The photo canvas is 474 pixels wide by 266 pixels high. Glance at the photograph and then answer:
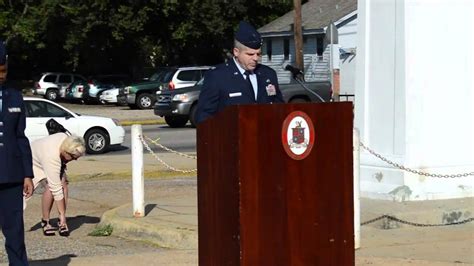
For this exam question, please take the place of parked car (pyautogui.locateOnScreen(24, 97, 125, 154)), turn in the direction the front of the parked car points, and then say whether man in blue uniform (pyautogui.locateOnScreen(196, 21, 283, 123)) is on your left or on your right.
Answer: on your right

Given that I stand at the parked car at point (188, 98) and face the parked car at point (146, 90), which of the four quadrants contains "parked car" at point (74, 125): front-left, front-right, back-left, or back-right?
back-left

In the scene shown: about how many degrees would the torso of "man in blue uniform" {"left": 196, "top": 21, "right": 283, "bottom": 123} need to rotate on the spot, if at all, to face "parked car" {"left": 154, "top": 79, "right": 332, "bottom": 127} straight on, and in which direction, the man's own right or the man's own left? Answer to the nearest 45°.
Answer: approximately 135° to the man's own left

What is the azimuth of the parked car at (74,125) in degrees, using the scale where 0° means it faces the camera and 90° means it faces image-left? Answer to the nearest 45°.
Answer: approximately 270°

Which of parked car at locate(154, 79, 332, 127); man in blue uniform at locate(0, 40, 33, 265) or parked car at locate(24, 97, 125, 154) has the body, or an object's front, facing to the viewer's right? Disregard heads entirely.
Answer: parked car at locate(24, 97, 125, 154)

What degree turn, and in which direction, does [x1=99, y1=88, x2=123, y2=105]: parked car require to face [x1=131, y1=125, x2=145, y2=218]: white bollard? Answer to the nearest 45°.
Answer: approximately 45° to its left

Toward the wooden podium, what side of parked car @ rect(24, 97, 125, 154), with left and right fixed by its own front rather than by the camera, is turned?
right
